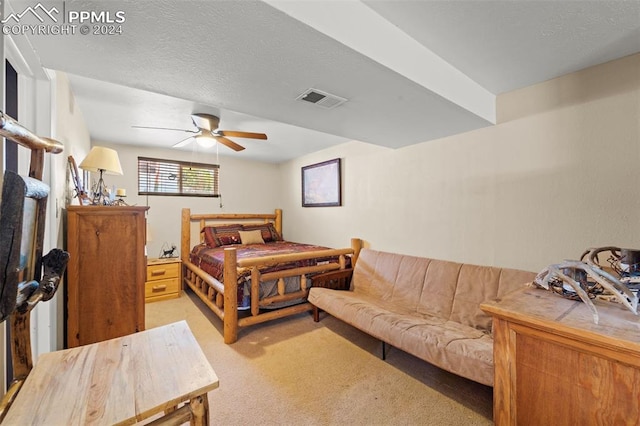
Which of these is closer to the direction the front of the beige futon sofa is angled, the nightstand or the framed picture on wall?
the nightstand

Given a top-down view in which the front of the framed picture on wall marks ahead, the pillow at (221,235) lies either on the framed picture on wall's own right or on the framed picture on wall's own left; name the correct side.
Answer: on the framed picture on wall's own right

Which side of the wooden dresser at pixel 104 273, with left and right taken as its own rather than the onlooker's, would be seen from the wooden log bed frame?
front

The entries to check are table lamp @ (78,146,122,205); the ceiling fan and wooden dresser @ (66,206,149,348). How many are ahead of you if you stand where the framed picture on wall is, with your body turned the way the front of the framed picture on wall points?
3

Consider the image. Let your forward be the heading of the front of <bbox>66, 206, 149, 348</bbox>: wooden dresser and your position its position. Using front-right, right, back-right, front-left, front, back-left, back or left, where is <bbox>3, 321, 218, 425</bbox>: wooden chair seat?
right

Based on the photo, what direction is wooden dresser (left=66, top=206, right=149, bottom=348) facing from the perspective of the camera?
to the viewer's right

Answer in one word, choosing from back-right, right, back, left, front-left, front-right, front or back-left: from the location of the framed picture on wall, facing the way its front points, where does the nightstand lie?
front-right

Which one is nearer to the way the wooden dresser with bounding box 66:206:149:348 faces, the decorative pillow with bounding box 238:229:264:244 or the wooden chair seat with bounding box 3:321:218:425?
the decorative pillow

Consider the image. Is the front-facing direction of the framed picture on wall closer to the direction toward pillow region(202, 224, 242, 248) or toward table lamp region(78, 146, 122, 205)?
the table lamp

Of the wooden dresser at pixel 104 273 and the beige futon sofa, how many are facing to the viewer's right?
1

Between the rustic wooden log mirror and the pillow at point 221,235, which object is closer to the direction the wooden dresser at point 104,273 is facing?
the pillow

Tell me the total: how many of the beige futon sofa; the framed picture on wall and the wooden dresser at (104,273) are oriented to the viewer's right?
1

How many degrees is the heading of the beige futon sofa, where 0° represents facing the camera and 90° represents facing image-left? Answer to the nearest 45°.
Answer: approximately 45°
